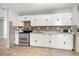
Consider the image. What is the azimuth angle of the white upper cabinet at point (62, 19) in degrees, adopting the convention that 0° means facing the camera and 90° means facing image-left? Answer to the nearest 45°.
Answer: approximately 0°
